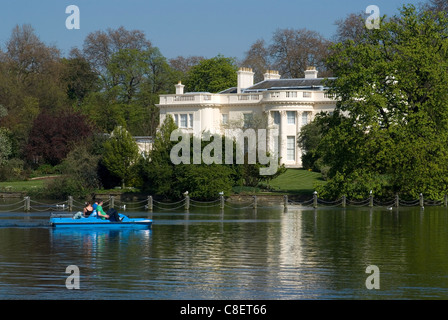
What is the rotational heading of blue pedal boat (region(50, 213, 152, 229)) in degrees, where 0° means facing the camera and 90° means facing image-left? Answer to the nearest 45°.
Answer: approximately 270°
